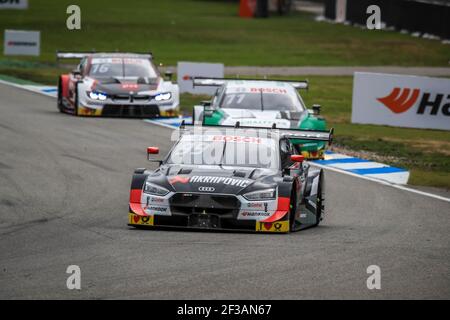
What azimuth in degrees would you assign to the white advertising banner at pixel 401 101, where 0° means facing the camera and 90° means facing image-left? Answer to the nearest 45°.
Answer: approximately 0°

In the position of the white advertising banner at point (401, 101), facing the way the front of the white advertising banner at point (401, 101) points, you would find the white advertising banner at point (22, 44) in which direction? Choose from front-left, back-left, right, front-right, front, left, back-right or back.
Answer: back-right

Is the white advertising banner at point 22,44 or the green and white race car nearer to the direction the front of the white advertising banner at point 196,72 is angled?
the green and white race car

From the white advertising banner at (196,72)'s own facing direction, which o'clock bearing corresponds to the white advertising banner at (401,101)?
the white advertising banner at (401,101) is roughly at 11 o'clock from the white advertising banner at (196,72).

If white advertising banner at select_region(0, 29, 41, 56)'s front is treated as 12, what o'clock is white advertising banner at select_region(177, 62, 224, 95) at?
white advertising banner at select_region(177, 62, 224, 95) is roughly at 11 o'clock from white advertising banner at select_region(0, 29, 41, 56).
